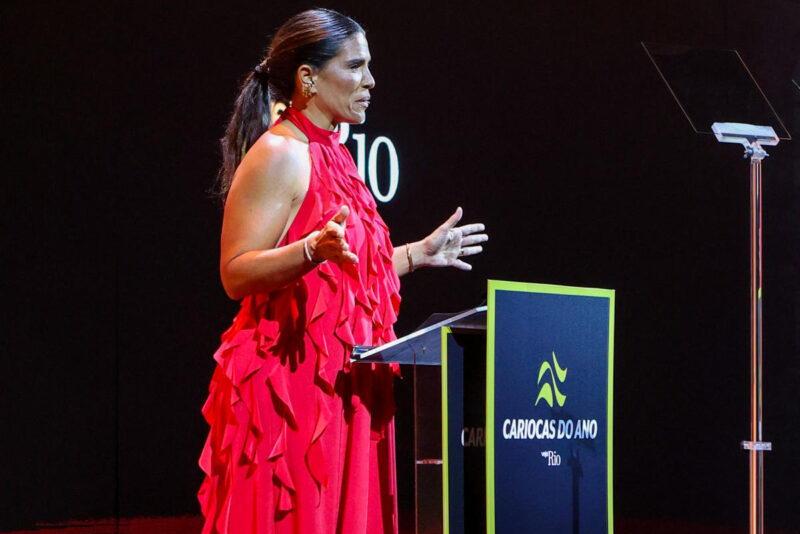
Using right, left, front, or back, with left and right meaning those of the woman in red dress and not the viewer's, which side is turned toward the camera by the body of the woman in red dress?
right

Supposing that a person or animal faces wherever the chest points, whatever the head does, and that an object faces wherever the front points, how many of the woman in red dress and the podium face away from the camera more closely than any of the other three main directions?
0

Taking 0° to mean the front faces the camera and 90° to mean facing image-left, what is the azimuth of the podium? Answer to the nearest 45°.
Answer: approximately 315°

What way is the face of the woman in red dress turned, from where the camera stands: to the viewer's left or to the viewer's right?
to the viewer's right
